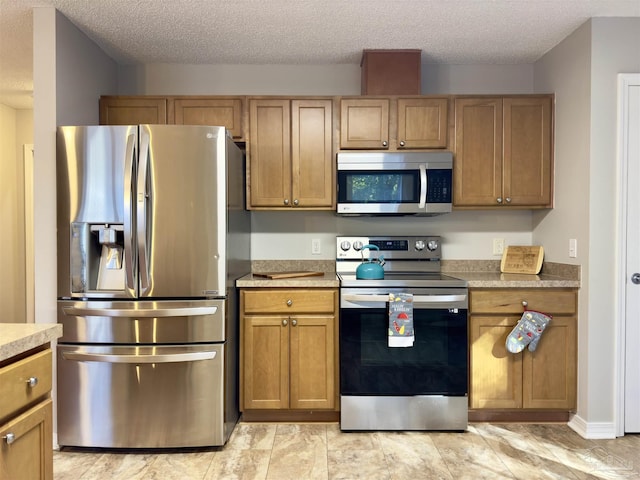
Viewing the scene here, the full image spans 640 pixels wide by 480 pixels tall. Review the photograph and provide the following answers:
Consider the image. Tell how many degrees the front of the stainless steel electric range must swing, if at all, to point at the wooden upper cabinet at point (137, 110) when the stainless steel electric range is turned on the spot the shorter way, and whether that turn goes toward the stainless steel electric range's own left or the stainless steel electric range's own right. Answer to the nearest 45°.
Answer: approximately 90° to the stainless steel electric range's own right

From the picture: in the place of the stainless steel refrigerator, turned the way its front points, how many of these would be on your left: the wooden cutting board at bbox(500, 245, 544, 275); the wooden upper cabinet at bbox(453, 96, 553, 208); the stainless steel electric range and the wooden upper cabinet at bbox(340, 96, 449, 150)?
4

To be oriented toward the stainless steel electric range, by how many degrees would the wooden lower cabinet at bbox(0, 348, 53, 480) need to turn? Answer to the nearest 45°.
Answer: approximately 45° to its left

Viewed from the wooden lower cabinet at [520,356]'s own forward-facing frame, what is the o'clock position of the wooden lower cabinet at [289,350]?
the wooden lower cabinet at [289,350] is roughly at 2 o'clock from the wooden lower cabinet at [520,356].

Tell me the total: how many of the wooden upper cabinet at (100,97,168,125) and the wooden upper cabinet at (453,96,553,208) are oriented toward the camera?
2

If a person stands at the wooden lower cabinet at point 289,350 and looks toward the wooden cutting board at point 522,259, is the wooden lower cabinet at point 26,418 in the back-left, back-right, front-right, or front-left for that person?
back-right
